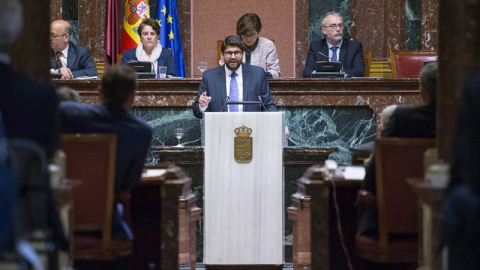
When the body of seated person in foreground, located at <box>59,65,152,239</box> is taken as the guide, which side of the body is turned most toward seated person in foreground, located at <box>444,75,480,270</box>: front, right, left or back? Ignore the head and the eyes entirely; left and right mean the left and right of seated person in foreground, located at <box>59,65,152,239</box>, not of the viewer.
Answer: right

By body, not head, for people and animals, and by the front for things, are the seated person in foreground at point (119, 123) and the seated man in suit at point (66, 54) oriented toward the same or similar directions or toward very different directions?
very different directions

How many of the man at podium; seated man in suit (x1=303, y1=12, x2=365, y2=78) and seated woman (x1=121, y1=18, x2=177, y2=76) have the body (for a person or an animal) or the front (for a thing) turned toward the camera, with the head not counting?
3

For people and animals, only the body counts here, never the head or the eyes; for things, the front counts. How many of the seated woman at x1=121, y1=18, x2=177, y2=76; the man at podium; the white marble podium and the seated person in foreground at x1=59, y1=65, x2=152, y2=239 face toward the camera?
3

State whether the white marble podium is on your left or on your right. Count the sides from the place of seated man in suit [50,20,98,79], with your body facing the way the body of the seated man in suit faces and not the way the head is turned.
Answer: on your left

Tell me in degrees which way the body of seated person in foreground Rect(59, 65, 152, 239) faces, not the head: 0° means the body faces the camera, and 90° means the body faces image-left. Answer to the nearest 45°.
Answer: approximately 225°

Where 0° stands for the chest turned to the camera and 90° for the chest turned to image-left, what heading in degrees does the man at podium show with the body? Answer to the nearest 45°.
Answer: approximately 0°
